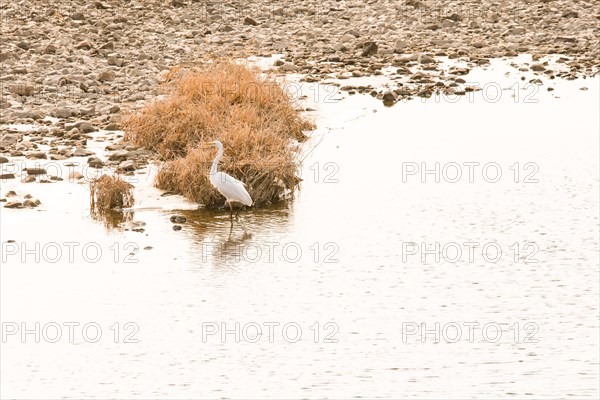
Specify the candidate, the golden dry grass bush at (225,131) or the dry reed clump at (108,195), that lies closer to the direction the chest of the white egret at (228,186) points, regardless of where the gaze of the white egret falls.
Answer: the dry reed clump

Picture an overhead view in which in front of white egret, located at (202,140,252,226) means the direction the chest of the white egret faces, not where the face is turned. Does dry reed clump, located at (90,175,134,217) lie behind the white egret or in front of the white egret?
in front

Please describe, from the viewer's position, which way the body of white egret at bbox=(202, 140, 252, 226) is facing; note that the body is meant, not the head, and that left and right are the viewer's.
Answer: facing to the left of the viewer

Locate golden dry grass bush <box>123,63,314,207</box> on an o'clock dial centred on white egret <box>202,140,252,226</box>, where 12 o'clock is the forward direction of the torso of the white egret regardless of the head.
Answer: The golden dry grass bush is roughly at 3 o'clock from the white egret.
